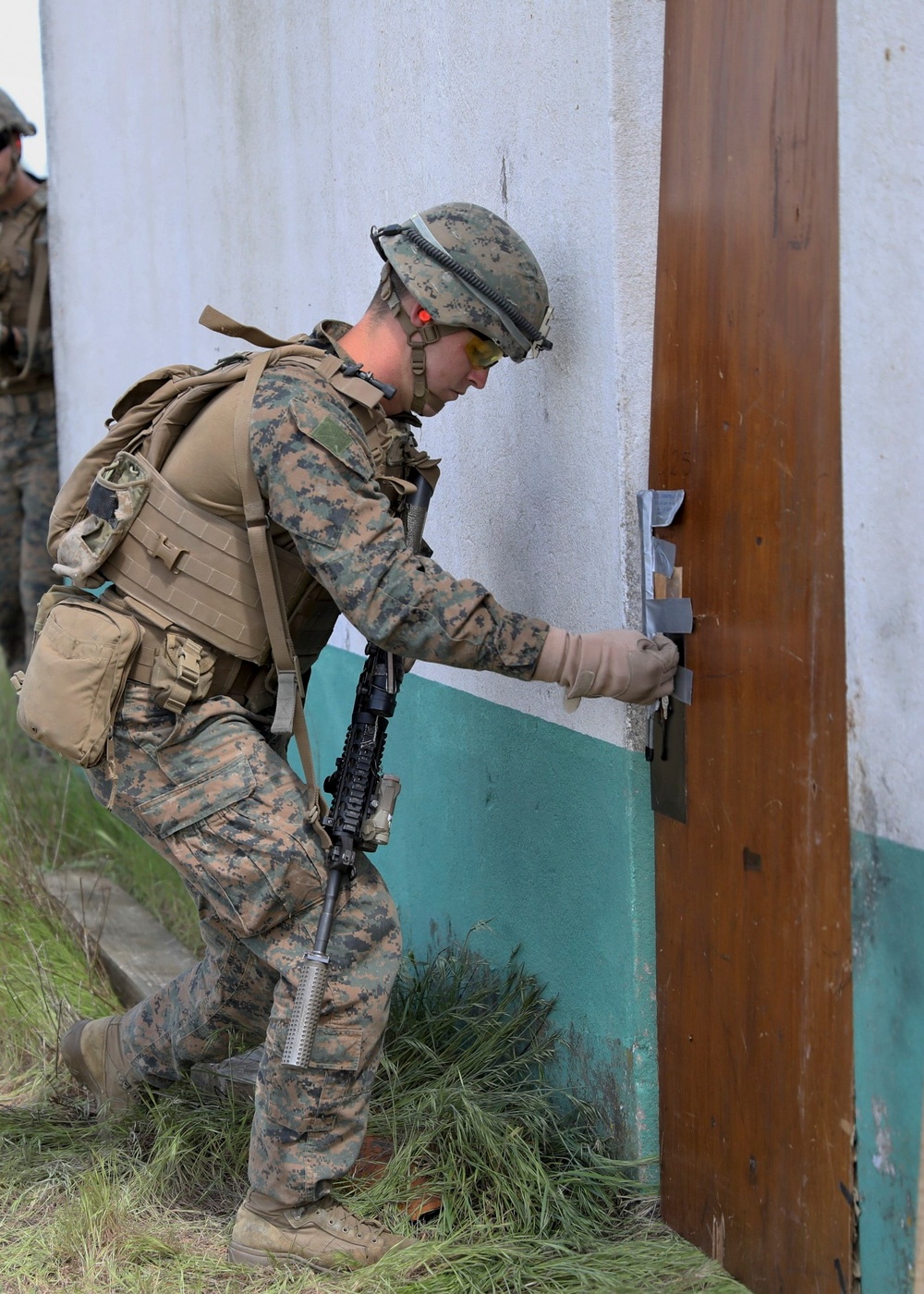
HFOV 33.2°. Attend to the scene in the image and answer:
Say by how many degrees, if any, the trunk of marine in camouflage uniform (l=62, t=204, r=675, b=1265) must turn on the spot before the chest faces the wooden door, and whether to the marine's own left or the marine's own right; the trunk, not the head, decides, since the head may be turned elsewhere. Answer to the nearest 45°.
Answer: approximately 45° to the marine's own right

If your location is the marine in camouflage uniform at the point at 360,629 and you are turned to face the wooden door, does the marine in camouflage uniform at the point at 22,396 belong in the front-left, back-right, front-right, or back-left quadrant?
back-left

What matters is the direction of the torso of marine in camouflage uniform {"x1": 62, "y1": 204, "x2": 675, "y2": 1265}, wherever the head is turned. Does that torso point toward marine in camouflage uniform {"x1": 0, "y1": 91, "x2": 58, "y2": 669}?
no

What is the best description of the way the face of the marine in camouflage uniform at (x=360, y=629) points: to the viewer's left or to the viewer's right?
to the viewer's right

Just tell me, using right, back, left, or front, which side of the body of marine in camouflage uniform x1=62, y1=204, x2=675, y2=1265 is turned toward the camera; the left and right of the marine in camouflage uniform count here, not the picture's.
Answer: right

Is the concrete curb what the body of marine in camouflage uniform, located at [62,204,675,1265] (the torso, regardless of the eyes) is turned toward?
no

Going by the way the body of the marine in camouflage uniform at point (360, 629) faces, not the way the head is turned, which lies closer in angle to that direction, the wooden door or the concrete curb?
the wooden door

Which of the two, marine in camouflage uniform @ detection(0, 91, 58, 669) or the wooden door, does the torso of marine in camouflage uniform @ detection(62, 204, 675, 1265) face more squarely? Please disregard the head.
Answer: the wooden door

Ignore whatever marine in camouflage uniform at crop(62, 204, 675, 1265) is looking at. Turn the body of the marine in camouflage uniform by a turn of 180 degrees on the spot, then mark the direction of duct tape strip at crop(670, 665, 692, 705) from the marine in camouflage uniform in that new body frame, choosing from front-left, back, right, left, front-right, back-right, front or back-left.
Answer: back
